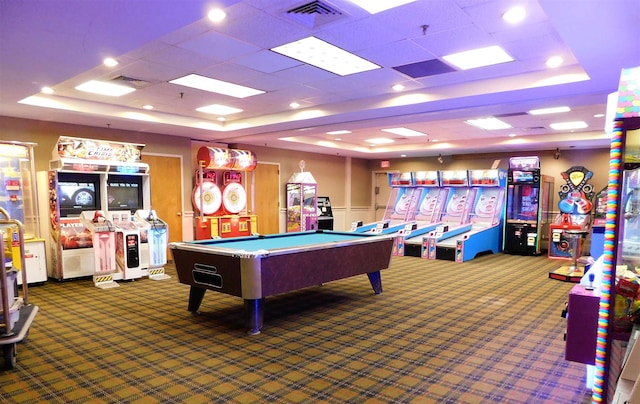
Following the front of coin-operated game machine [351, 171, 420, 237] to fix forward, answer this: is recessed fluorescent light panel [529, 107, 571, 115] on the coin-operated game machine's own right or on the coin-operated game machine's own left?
on the coin-operated game machine's own left

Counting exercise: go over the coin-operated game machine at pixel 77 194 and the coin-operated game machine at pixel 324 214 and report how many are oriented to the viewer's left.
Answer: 0

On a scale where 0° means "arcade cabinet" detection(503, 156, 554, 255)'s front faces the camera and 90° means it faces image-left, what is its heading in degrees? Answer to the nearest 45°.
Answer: approximately 45°

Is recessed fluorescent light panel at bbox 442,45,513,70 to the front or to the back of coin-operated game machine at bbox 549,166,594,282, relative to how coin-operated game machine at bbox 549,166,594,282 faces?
to the front

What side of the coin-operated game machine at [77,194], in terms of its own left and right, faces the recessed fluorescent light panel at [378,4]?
front

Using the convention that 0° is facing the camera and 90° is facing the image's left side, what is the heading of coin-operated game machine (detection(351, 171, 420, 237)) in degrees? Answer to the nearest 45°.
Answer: approximately 45°

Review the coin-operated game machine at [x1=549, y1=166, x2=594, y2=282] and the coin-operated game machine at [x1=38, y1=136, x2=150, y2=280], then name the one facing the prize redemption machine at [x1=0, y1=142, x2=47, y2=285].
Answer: the coin-operated game machine at [x1=549, y1=166, x2=594, y2=282]

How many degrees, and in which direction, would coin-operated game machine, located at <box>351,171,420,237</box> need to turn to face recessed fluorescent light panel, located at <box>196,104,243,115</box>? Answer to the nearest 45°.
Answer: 0° — it already faces it

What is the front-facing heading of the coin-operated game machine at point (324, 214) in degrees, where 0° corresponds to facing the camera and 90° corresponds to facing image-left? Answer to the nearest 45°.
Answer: approximately 0°
